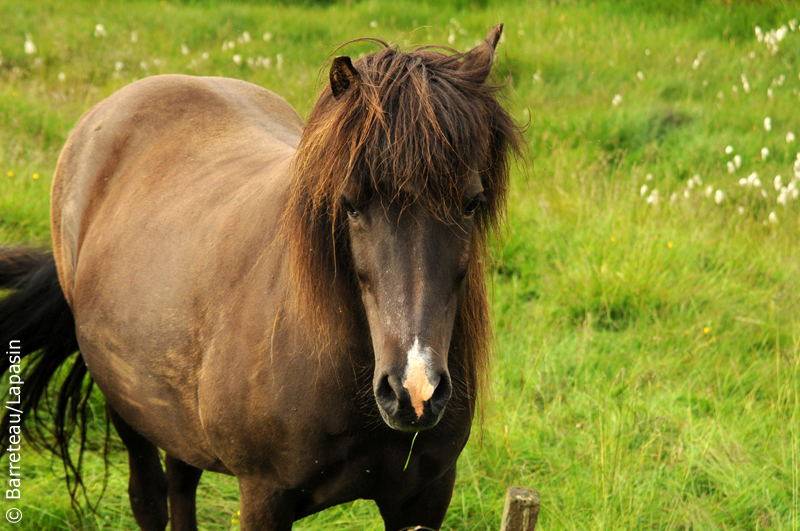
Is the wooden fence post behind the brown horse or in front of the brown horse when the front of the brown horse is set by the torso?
in front

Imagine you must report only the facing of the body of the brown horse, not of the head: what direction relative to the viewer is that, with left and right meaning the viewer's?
facing the viewer and to the right of the viewer
